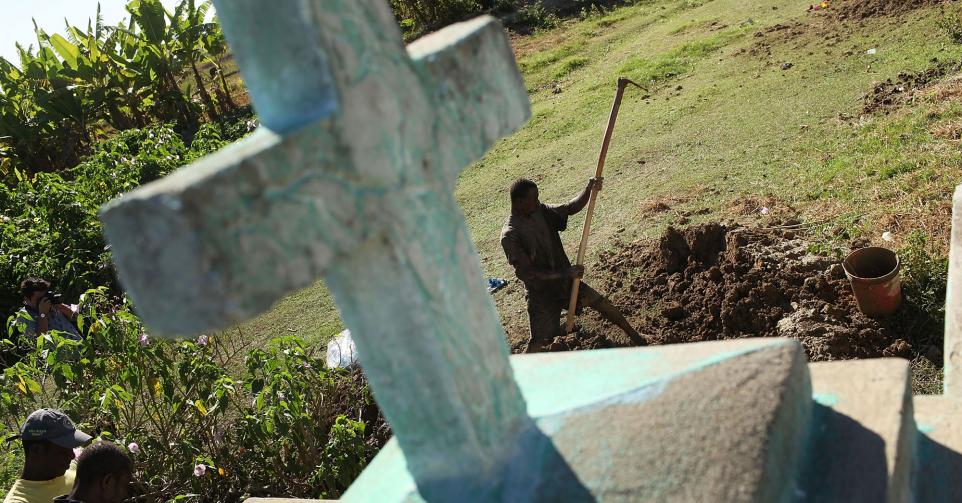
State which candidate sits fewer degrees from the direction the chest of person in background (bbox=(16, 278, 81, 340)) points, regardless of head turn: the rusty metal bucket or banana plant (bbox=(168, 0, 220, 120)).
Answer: the rusty metal bucket

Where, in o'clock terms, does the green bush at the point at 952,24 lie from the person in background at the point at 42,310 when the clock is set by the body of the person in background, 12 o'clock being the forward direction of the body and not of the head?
The green bush is roughly at 11 o'clock from the person in background.

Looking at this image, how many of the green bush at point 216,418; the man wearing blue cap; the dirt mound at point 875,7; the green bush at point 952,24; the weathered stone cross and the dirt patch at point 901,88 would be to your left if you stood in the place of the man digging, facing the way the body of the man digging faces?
3

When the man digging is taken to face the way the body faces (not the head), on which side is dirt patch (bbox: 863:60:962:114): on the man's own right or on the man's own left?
on the man's own left

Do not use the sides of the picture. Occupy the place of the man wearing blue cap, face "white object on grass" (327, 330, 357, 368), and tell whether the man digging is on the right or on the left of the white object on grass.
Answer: right

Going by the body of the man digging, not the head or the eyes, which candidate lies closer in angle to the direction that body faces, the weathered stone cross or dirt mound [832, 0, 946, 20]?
the weathered stone cross

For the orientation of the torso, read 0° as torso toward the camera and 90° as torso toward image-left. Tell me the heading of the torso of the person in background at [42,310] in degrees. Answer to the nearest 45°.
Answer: approximately 315°

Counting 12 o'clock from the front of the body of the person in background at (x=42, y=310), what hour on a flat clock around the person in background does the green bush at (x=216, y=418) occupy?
The green bush is roughly at 1 o'clock from the person in background.

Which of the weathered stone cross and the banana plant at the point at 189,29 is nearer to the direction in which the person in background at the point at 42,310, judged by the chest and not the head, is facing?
the weathered stone cross

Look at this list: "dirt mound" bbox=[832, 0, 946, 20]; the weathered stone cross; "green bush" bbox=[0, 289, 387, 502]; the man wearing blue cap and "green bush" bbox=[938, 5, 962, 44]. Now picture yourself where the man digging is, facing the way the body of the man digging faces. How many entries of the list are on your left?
2
